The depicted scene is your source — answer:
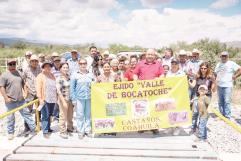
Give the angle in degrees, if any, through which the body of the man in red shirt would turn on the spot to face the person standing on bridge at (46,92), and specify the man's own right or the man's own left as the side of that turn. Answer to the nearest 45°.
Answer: approximately 90° to the man's own right

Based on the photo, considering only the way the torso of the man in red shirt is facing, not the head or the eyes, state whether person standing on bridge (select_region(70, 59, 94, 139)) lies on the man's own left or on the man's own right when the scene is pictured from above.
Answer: on the man's own right

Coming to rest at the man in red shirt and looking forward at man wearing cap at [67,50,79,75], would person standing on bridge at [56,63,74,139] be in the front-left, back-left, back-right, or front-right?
front-left

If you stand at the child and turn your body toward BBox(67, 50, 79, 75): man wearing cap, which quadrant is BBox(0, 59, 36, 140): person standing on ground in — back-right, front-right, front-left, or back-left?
front-left

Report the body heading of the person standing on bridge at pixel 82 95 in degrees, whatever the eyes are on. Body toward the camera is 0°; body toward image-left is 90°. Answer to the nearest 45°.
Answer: approximately 0°

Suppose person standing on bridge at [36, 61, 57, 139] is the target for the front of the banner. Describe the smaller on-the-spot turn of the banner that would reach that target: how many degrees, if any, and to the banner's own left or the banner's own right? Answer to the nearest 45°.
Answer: approximately 90° to the banner's own right

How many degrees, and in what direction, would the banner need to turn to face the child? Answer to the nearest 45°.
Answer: approximately 90° to its left

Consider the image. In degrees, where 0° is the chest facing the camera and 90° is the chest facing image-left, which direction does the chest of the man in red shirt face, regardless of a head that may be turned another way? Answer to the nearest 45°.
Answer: approximately 0°

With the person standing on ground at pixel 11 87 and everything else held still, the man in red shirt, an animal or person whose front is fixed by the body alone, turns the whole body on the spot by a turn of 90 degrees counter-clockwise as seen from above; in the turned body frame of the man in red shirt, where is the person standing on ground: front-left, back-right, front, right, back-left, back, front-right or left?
back

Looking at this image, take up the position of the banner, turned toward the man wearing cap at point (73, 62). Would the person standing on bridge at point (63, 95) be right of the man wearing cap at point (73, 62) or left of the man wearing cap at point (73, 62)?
left

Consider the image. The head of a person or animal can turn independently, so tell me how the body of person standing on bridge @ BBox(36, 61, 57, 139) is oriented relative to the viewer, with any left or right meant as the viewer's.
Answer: facing the viewer and to the right of the viewer

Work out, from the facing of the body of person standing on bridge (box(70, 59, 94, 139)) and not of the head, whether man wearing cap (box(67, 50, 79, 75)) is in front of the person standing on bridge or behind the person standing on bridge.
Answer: behind

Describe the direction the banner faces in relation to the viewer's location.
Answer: facing the viewer

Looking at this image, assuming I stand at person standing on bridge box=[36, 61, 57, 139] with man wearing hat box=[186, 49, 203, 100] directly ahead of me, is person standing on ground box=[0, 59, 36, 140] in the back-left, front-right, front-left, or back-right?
back-left
